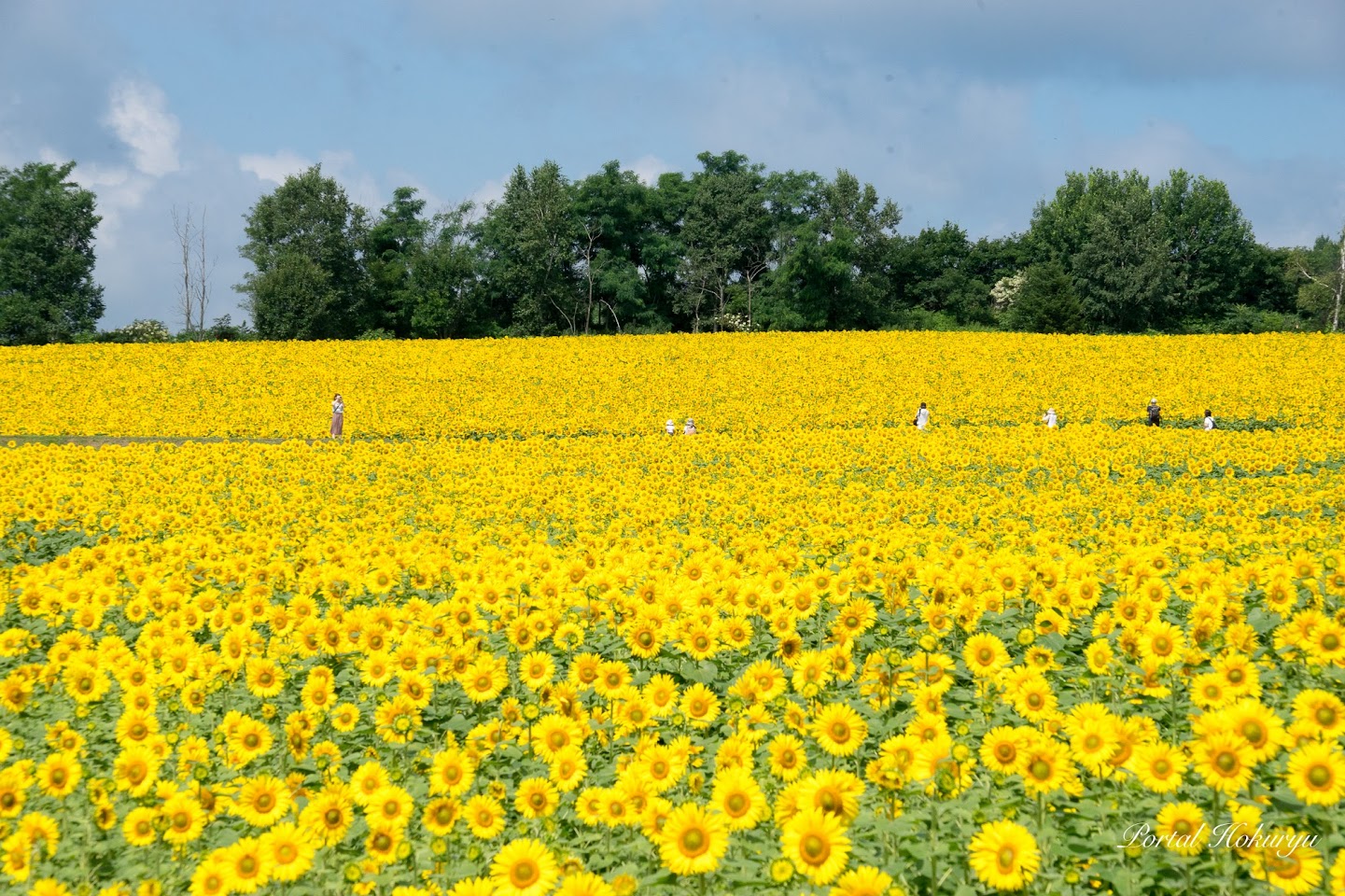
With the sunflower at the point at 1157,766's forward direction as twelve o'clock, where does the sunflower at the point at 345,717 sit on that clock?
the sunflower at the point at 345,717 is roughly at 3 o'clock from the sunflower at the point at 1157,766.

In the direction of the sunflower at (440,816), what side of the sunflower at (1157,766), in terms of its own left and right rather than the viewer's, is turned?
right

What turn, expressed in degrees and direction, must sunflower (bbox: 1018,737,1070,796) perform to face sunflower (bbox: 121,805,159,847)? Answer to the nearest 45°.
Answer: approximately 90° to its right

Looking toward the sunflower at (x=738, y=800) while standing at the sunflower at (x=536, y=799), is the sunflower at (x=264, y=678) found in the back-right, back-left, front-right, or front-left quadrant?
back-left

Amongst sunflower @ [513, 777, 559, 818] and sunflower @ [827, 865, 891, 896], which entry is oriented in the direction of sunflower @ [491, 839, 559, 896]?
sunflower @ [513, 777, 559, 818]

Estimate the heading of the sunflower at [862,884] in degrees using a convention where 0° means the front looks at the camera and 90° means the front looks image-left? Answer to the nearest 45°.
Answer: approximately 0°

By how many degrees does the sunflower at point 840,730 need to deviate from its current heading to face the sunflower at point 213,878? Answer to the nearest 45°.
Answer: approximately 45° to its right

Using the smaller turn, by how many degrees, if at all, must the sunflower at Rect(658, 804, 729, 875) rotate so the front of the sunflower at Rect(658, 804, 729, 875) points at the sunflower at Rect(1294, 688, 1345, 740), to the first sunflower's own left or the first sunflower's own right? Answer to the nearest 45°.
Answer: approximately 90° to the first sunflower's own left

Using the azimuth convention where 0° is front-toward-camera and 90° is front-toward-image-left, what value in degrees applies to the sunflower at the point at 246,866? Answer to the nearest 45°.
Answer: approximately 0°
